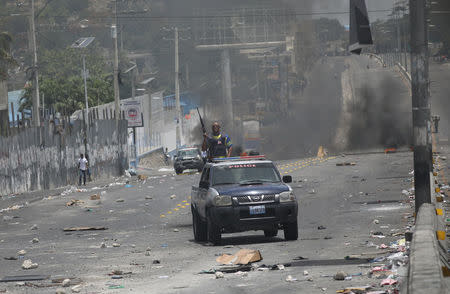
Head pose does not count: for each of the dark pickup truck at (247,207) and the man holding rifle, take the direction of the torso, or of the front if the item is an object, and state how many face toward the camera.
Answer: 2

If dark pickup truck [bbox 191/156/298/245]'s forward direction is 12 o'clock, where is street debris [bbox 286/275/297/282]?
The street debris is roughly at 12 o'clock from the dark pickup truck.

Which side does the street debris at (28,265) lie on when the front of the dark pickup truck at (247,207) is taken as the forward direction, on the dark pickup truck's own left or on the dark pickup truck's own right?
on the dark pickup truck's own right

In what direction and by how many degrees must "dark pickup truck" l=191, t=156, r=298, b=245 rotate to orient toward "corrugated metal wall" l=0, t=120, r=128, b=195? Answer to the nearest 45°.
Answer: approximately 180°

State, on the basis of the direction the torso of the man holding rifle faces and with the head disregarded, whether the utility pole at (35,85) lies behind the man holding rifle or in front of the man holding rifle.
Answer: behind

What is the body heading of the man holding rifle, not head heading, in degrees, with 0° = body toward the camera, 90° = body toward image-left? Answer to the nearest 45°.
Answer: approximately 0°

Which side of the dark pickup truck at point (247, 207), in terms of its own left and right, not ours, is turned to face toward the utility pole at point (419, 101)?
left

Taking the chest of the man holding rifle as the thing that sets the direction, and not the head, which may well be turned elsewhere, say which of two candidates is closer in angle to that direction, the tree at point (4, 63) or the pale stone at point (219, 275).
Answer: the pale stone

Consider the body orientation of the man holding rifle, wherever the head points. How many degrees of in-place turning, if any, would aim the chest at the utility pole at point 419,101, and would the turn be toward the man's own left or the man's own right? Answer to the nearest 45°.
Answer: approximately 45° to the man's own left
